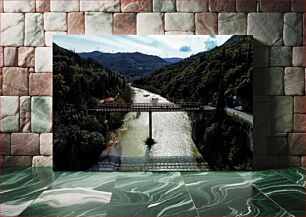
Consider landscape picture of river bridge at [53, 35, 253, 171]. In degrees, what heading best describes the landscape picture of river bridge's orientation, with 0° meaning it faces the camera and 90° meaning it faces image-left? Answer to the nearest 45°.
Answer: approximately 0°
